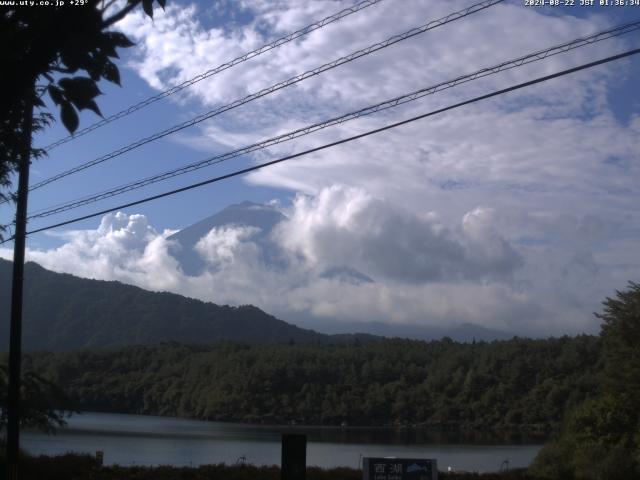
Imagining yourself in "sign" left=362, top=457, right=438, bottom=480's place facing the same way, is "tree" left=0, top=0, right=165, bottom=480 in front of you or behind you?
in front

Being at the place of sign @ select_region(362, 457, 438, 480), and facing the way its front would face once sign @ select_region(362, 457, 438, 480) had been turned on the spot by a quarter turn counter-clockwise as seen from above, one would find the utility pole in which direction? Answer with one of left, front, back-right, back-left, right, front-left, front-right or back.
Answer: back

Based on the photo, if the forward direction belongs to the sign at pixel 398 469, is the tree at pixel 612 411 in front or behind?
behind

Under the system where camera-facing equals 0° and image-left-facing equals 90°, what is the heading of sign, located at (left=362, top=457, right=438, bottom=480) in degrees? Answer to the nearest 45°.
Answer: approximately 0°
